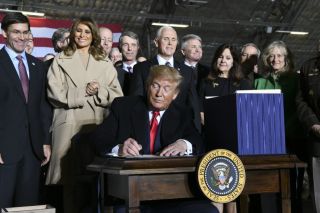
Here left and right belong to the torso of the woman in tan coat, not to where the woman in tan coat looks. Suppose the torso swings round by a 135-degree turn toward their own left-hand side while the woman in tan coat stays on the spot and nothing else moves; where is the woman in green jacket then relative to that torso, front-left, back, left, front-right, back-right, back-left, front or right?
front-right

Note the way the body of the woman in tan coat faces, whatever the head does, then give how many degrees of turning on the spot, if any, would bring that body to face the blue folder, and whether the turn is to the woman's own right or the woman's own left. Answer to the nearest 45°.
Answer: approximately 45° to the woman's own left

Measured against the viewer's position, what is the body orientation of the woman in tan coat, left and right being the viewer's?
facing the viewer

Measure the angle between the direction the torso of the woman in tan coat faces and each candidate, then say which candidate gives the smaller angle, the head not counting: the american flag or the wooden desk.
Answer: the wooden desk

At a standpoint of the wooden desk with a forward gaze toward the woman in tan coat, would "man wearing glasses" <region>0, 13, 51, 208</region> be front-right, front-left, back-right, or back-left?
front-left

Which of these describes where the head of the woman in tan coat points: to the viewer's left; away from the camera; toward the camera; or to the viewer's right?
toward the camera

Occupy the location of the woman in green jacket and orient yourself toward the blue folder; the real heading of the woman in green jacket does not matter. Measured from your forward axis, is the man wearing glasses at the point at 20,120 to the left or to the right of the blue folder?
right
